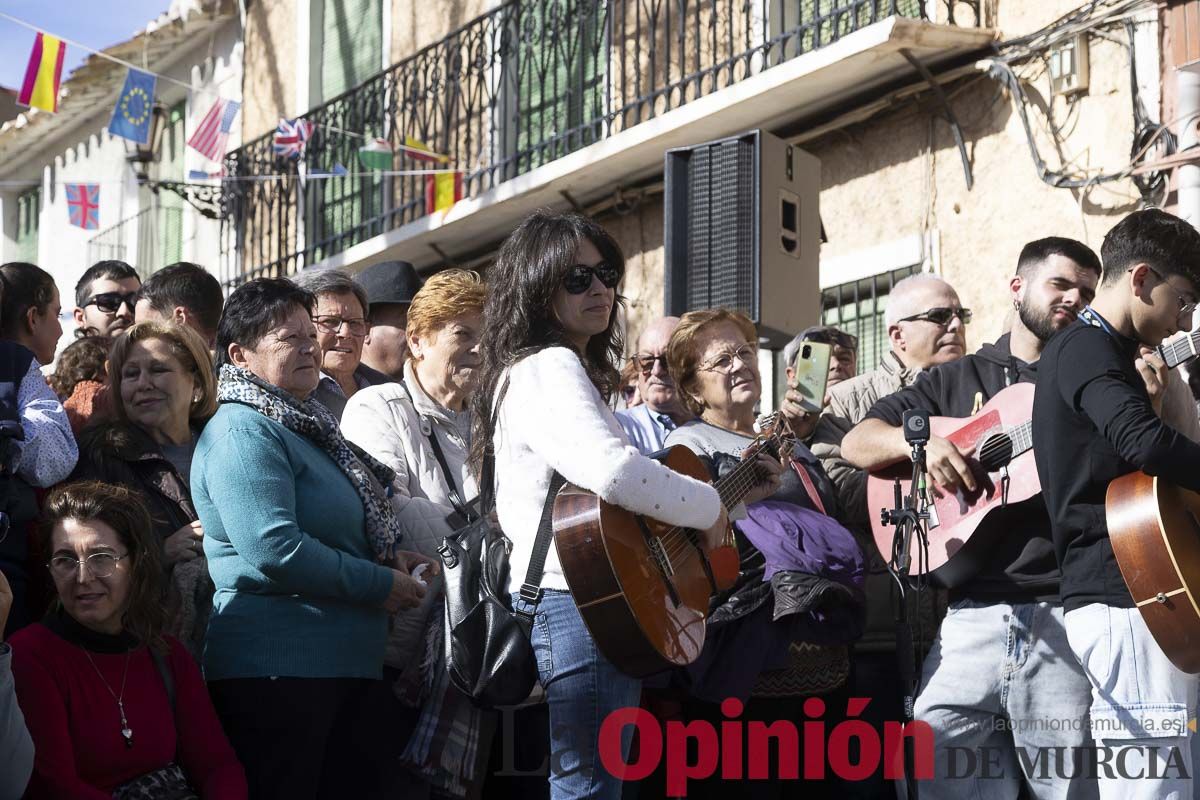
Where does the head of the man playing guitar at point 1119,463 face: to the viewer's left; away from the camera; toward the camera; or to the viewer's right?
to the viewer's right

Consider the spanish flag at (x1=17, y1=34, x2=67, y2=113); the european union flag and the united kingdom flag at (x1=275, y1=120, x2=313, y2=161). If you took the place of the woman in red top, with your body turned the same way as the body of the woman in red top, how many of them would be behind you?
3

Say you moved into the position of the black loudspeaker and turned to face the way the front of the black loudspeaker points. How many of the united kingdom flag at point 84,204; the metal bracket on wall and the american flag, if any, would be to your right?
3

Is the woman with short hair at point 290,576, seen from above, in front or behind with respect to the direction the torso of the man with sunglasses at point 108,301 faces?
in front

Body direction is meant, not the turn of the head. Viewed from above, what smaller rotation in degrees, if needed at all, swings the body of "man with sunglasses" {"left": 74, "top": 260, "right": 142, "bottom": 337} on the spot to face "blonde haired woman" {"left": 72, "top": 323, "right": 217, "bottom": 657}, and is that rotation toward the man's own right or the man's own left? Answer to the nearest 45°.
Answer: approximately 45° to the man's own right

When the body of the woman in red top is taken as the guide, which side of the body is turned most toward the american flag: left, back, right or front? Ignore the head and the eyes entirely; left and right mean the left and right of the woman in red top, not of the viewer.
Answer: back

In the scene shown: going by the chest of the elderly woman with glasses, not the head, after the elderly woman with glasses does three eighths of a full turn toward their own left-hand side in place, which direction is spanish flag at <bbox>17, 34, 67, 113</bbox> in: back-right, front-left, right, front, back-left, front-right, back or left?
front-left

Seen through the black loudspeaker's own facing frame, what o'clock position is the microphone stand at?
The microphone stand is roughly at 10 o'clock from the black loudspeaker.
